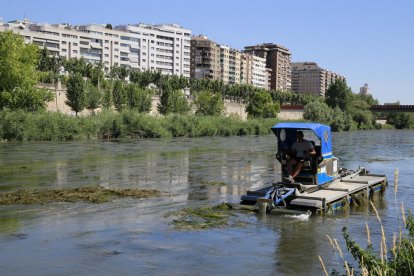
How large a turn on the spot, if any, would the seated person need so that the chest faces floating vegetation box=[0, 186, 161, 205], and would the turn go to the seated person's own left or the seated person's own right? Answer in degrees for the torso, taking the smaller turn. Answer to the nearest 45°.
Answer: approximately 45° to the seated person's own right

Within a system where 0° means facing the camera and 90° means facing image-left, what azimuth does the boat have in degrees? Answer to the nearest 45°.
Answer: approximately 45°

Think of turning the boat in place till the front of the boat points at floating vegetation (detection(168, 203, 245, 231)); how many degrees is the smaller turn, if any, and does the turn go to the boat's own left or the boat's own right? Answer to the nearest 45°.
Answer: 0° — it already faces it

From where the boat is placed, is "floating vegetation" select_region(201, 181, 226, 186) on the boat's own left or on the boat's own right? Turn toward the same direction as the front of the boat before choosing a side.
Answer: on the boat's own right

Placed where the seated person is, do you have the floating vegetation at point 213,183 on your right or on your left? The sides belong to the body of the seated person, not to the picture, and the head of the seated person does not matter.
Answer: on your right
